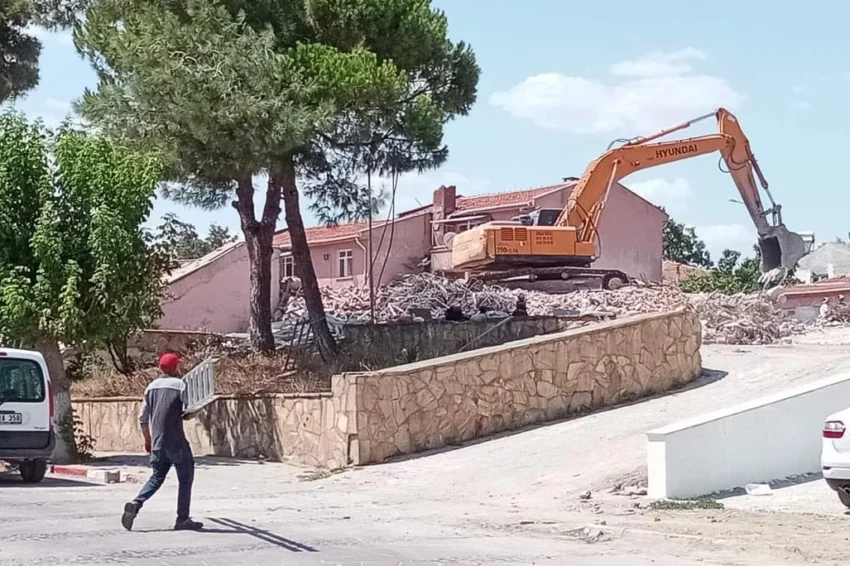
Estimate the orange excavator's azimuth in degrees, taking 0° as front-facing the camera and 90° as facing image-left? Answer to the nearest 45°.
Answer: approximately 270°

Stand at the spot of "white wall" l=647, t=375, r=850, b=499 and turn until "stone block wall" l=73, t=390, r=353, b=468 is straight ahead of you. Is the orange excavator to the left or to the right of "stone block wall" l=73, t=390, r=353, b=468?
right

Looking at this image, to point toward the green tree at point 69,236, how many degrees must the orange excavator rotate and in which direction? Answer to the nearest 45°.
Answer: approximately 135° to its right

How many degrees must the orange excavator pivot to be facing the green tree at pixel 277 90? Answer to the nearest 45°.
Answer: approximately 135° to its right

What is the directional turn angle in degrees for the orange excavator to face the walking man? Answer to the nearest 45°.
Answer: approximately 90° to its right

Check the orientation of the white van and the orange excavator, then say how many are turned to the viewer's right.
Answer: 1

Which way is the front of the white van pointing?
away from the camera

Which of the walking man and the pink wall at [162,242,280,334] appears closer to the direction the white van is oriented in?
the pink wall
